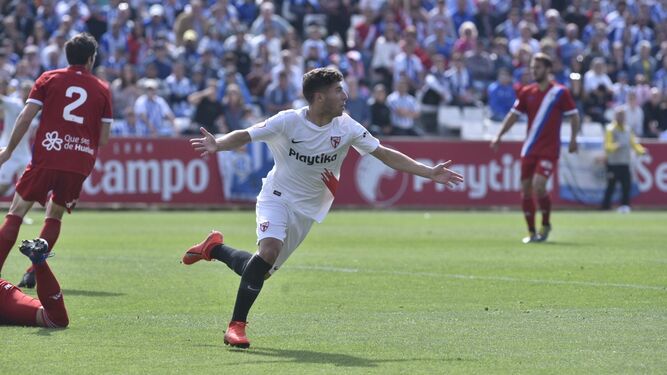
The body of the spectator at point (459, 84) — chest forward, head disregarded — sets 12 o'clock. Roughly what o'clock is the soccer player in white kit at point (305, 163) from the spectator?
The soccer player in white kit is roughly at 12 o'clock from the spectator.

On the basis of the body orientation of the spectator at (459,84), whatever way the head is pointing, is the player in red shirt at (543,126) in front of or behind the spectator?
in front

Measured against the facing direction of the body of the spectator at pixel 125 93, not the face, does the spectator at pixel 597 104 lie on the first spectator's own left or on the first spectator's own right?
on the first spectator's own left

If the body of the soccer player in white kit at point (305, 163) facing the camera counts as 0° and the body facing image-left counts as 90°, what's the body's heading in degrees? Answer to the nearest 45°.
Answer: approximately 315°

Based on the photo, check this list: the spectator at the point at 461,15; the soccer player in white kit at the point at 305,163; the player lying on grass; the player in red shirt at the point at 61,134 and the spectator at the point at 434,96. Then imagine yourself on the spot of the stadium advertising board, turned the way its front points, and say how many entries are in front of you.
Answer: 3

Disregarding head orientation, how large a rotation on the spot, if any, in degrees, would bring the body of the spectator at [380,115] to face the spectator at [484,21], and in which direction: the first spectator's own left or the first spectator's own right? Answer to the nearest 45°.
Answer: approximately 135° to the first spectator's own left

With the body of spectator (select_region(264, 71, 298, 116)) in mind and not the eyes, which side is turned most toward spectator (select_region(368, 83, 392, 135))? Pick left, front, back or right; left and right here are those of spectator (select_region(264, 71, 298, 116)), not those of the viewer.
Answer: left

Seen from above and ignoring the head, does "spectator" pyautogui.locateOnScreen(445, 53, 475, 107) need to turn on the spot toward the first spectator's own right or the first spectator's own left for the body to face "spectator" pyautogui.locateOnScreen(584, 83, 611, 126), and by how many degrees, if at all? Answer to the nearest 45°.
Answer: approximately 90° to the first spectator's own left

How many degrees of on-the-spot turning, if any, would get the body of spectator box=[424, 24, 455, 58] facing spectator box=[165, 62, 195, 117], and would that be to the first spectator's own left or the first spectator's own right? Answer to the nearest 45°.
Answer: approximately 45° to the first spectator's own right

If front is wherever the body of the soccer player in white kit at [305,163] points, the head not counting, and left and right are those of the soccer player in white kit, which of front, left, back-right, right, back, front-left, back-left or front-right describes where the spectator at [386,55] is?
back-left

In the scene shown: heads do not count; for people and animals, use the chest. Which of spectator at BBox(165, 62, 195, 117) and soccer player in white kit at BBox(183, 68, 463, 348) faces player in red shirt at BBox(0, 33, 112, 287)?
the spectator

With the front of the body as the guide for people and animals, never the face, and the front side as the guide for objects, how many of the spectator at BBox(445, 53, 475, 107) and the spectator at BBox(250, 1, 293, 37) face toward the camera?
2
